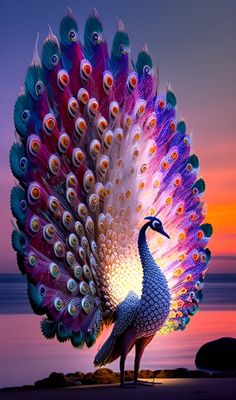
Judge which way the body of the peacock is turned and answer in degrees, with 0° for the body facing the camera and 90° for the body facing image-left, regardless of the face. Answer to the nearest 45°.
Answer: approximately 315°
